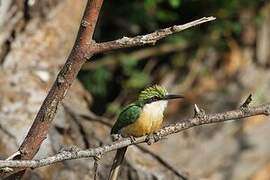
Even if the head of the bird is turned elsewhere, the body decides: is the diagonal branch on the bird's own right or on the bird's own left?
on the bird's own right

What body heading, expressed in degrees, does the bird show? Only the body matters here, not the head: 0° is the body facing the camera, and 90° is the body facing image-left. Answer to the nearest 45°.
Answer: approximately 315°
